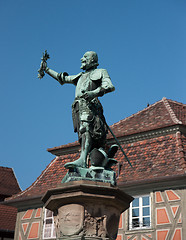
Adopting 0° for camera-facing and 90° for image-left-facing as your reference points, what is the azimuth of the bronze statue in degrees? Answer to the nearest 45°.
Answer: approximately 45°

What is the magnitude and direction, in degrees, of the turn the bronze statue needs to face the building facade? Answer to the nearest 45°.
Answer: approximately 135° to its right
